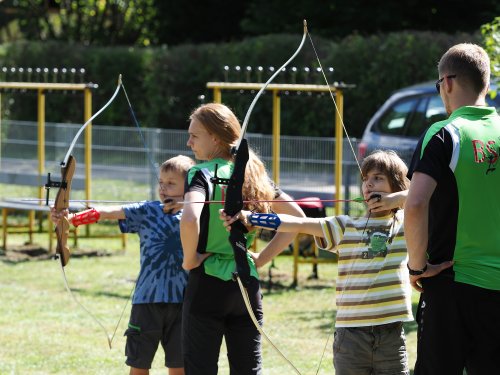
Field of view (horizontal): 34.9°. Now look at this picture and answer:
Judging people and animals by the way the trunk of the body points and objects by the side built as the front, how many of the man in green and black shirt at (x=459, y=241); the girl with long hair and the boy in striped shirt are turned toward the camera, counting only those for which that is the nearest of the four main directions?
1

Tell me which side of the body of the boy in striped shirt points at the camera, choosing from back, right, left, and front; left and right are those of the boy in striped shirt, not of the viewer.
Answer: front

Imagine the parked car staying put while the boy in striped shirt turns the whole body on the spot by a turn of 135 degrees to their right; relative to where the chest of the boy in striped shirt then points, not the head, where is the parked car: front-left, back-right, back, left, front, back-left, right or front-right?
front-right

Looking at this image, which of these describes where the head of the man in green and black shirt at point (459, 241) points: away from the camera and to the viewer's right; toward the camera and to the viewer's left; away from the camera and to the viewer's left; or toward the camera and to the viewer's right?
away from the camera and to the viewer's left

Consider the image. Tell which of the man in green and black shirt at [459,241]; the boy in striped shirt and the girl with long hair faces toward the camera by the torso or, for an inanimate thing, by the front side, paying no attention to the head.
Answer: the boy in striped shirt

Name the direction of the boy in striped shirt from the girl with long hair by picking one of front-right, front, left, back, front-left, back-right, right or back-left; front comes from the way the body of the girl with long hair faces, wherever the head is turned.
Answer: back-right

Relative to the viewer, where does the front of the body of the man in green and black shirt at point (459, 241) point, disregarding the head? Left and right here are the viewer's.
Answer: facing away from the viewer and to the left of the viewer

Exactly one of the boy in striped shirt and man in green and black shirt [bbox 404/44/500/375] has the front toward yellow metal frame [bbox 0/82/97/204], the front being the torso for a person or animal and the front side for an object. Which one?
the man in green and black shirt

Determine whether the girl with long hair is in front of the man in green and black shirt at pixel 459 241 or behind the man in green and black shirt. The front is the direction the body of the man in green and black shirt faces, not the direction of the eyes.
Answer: in front

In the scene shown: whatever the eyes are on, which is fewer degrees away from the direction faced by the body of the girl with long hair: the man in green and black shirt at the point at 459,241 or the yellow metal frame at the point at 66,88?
the yellow metal frame

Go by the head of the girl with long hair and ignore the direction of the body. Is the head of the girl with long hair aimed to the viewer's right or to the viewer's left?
to the viewer's left

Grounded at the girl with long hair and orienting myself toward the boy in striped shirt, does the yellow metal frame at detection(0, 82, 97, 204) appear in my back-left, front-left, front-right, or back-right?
back-left

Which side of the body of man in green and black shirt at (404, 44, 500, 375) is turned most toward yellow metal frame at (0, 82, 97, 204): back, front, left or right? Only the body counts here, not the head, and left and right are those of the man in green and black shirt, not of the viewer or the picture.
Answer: front
